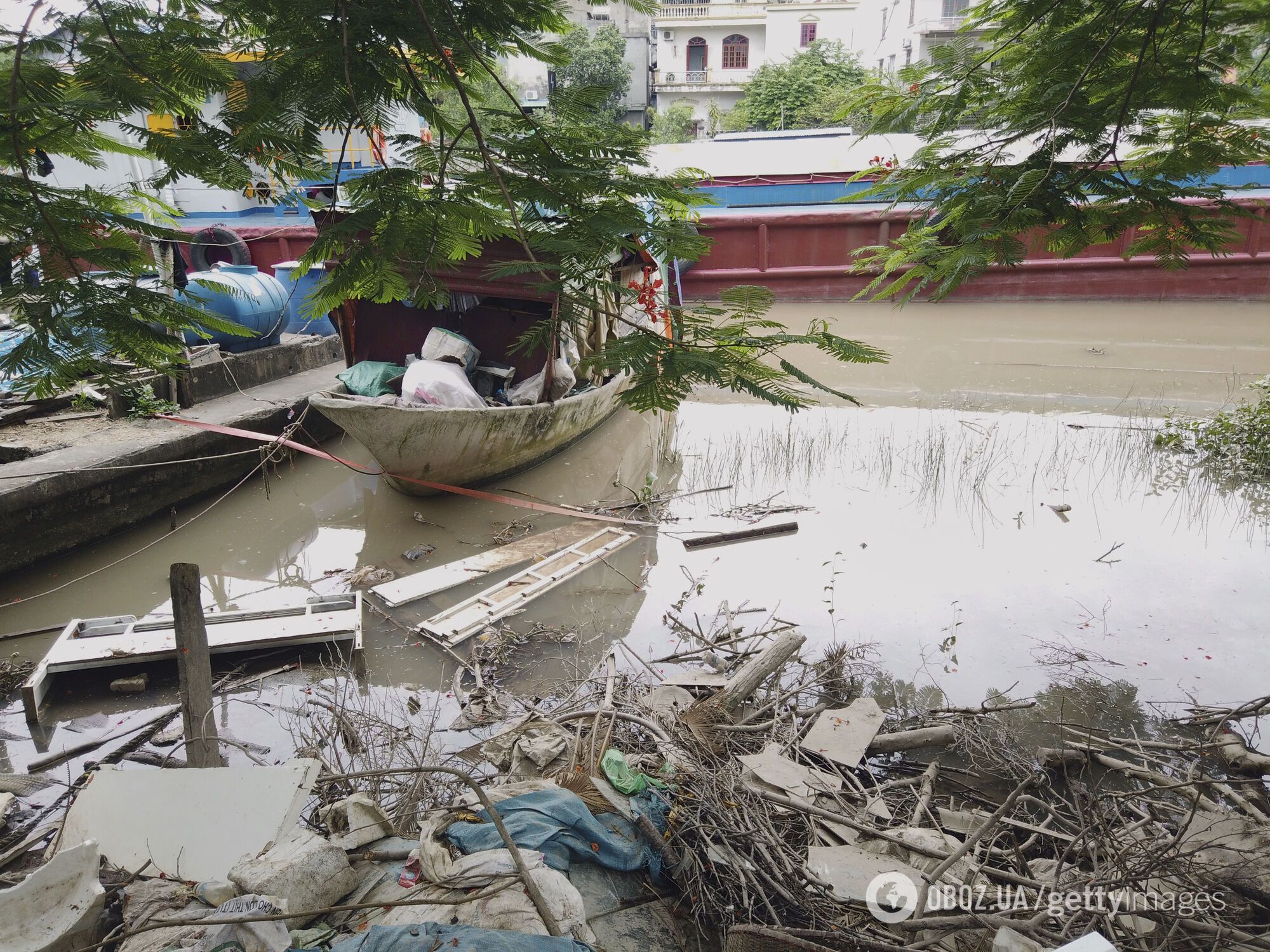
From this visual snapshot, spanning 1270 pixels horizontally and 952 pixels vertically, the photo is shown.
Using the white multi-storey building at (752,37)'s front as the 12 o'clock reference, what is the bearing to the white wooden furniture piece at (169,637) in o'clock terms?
The white wooden furniture piece is roughly at 12 o'clock from the white multi-storey building.

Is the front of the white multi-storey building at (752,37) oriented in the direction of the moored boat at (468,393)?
yes

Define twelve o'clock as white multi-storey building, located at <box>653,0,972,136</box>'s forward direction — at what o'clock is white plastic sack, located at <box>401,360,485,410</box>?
The white plastic sack is roughly at 12 o'clock from the white multi-storey building.

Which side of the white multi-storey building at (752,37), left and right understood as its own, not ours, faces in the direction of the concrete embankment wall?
front

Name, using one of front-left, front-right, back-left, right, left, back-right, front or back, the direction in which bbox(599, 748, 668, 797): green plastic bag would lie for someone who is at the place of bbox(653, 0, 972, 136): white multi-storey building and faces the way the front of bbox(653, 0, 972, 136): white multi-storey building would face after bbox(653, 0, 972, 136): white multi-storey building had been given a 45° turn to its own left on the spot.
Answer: front-right

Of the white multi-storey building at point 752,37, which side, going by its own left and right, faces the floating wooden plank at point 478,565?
front

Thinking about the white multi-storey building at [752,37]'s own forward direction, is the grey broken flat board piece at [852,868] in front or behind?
in front

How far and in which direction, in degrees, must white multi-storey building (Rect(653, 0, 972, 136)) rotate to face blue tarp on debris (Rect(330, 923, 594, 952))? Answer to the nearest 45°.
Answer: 0° — it already faces it

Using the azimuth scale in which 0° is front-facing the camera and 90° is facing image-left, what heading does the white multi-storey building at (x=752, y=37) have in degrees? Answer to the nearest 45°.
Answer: approximately 0°

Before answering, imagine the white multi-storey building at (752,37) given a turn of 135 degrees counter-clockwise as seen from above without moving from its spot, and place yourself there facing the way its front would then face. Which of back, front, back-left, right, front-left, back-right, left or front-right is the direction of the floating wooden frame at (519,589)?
back-right

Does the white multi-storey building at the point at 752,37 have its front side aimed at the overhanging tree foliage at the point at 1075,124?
yes

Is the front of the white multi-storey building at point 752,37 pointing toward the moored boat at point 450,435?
yes

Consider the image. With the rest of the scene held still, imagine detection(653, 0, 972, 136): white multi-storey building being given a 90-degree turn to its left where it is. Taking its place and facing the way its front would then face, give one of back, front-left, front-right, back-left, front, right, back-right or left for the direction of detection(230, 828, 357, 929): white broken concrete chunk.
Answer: right

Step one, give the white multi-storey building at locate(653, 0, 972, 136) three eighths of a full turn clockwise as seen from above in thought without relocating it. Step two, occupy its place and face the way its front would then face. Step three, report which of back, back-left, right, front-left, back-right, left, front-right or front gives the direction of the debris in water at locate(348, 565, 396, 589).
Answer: back-left

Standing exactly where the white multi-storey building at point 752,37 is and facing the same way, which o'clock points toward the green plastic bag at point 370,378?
The green plastic bag is roughly at 12 o'clock from the white multi-storey building.

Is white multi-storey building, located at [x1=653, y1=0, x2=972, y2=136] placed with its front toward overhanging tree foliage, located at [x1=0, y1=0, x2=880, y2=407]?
yes

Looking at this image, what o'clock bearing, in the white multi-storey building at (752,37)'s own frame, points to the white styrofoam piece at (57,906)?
The white styrofoam piece is roughly at 12 o'clock from the white multi-storey building.

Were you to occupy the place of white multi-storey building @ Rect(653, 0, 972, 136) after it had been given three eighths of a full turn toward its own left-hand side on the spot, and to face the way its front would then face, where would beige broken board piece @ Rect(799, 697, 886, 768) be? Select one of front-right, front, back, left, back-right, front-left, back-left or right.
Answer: back-right
